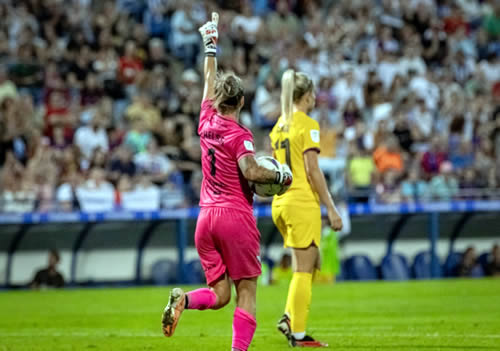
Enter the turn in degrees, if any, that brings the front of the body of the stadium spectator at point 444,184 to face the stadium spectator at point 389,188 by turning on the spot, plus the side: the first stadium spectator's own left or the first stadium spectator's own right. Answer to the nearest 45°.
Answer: approximately 45° to the first stadium spectator's own right

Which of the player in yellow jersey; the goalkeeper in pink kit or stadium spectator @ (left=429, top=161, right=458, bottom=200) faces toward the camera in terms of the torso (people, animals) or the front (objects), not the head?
the stadium spectator

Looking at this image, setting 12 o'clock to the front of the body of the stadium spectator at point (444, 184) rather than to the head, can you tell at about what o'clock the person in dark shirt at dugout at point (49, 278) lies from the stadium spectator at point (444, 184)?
the person in dark shirt at dugout at point (49, 278) is roughly at 2 o'clock from the stadium spectator at point (444, 184).

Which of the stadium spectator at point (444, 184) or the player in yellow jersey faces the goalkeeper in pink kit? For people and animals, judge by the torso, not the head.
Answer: the stadium spectator

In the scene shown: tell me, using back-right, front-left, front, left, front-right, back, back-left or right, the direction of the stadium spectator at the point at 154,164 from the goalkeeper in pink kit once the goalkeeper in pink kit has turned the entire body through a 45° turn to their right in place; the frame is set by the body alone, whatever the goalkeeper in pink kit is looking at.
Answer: left

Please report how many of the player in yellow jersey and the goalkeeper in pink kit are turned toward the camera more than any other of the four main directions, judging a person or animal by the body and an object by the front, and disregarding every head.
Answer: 0

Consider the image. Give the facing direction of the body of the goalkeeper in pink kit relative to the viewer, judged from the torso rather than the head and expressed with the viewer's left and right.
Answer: facing away from the viewer and to the right of the viewer

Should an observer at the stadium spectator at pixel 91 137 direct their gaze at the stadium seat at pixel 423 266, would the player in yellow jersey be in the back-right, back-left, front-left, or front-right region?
front-right

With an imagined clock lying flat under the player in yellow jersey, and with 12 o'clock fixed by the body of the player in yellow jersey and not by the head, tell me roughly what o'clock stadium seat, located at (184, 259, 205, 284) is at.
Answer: The stadium seat is roughly at 10 o'clock from the player in yellow jersey.

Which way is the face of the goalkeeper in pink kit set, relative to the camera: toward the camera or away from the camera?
away from the camera

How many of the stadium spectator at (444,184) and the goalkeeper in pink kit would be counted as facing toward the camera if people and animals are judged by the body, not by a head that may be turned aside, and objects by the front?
1

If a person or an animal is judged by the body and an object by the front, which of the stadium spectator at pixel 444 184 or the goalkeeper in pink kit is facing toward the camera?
the stadium spectator

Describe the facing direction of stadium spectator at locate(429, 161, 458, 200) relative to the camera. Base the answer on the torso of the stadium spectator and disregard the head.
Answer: toward the camera

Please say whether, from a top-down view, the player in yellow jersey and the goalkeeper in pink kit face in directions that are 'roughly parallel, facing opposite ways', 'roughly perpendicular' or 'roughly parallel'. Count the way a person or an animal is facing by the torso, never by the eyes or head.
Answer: roughly parallel

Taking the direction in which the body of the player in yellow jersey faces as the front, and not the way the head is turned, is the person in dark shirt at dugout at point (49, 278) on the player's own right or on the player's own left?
on the player's own left
